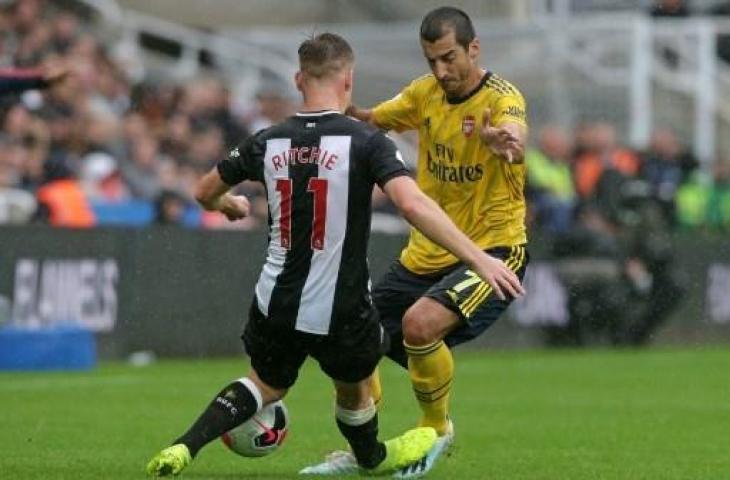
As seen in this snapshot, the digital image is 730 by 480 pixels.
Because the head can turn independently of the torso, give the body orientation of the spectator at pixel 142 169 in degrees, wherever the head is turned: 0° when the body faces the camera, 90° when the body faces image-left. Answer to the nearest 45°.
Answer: approximately 0°

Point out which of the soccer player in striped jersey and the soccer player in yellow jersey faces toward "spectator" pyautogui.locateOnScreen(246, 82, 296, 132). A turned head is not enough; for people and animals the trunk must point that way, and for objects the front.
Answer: the soccer player in striped jersey

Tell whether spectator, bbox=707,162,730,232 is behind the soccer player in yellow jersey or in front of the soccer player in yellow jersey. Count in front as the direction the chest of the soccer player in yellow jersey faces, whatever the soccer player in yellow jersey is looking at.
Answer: behind

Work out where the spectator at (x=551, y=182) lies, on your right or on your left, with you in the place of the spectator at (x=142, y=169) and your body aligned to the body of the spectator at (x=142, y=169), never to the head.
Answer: on your left

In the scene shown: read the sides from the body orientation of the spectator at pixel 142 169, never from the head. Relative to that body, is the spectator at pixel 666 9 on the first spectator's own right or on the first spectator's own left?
on the first spectator's own left

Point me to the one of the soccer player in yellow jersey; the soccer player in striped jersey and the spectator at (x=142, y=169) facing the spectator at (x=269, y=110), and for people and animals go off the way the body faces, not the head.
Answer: the soccer player in striped jersey

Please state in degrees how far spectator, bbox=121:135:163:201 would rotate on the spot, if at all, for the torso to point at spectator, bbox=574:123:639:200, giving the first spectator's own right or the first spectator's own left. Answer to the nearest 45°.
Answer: approximately 90° to the first spectator's own left

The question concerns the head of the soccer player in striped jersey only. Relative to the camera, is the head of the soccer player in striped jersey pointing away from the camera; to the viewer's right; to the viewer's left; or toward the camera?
away from the camera

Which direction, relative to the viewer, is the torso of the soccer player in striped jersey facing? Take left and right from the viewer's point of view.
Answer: facing away from the viewer
